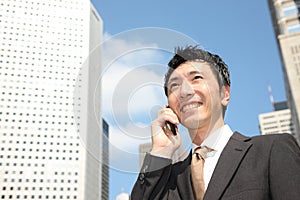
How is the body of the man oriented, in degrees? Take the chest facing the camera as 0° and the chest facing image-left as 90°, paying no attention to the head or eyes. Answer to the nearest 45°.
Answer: approximately 45°

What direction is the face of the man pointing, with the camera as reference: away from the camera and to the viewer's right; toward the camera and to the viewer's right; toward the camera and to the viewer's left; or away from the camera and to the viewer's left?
toward the camera and to the viewer's left
